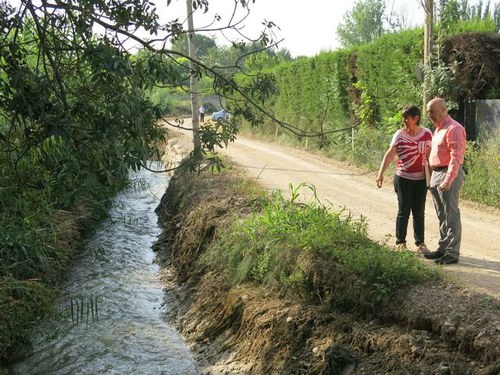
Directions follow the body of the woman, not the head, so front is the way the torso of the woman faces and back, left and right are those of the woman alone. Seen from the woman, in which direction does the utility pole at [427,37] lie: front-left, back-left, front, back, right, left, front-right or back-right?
back

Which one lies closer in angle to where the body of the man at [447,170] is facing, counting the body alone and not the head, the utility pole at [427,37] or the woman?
the woman

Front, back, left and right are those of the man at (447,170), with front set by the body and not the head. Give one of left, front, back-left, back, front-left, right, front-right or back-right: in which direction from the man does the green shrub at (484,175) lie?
back-right

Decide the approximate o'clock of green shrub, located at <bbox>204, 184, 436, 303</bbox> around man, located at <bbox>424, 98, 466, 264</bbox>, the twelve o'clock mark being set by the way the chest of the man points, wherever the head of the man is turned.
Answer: The green shrub is roughly at 1 o'clock from the man.

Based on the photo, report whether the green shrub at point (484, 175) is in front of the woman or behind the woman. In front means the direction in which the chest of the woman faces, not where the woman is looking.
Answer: behind

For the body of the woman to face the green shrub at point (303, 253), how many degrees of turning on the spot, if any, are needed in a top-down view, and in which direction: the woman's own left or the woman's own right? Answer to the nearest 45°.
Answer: approximately 45° to the woman's own right

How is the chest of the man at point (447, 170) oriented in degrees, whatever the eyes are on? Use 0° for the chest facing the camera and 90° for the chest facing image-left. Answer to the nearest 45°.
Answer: approximately 45°

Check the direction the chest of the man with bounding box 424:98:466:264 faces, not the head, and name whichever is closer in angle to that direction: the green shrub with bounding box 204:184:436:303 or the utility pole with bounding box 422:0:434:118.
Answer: the green shrub
